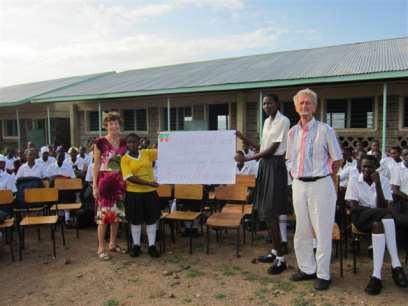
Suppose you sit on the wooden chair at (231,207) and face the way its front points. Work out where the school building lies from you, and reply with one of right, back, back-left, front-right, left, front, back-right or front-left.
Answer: back

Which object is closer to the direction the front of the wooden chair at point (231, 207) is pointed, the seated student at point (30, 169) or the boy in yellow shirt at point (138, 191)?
the boy in yellow shirt

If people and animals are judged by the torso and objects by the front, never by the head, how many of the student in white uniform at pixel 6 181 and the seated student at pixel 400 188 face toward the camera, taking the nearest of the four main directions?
2

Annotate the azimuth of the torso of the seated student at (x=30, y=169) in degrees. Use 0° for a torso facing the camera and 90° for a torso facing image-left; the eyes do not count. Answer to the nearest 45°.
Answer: approximately 0°

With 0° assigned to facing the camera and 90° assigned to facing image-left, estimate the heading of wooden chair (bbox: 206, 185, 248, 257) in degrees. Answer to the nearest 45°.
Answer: approximately 0°

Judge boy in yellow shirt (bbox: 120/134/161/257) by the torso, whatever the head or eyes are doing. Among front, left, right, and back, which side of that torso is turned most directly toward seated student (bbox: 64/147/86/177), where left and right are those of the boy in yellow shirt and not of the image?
back

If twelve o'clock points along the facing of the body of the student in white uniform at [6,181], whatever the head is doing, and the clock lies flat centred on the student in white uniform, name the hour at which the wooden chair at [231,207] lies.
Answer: The wooden chair is roughly at 10 o'clock from the student in white uniform.
